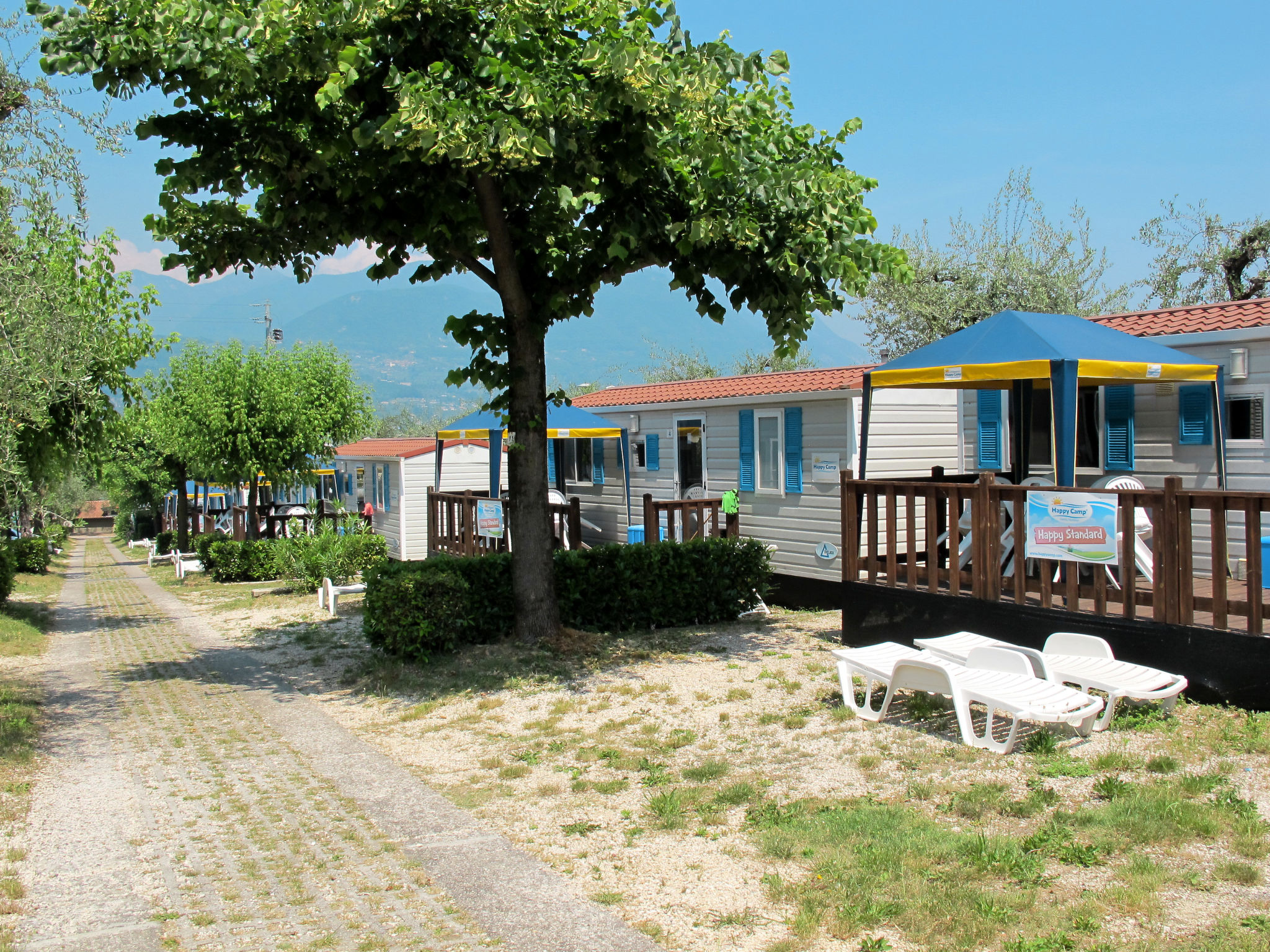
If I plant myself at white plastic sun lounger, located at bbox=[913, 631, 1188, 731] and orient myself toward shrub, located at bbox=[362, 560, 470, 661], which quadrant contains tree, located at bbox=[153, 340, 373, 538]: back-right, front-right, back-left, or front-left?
front-right

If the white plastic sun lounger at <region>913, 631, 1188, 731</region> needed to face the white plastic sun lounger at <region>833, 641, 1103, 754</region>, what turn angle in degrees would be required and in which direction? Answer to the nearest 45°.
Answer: approximately 90° to its left

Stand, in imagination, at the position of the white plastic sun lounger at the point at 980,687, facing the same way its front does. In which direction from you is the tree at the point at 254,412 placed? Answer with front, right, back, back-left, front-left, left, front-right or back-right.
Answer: front

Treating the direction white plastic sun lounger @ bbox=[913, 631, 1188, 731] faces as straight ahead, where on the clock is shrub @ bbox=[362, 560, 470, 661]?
The shrub is roughly at 11 o'clock from the white plastic sun lounger.

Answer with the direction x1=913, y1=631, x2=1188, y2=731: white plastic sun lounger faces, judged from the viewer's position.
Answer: facing away from the viewer and to the left of the viewer

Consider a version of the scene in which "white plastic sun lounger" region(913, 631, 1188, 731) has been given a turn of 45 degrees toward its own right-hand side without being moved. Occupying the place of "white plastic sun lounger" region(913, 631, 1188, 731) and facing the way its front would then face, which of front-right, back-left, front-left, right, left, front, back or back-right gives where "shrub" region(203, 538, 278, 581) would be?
front-left

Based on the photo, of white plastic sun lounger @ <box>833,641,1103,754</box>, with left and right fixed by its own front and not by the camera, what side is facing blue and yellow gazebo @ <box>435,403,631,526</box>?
front

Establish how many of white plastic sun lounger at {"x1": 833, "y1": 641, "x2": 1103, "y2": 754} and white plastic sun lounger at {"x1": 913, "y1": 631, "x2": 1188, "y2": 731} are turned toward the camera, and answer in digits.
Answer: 0

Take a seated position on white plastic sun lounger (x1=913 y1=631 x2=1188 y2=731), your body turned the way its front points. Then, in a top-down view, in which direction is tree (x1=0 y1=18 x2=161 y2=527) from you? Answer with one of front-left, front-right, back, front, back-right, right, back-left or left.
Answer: front-left

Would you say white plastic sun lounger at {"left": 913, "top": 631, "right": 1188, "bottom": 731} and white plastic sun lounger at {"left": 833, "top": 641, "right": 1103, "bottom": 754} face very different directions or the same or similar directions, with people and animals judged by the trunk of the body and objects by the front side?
same or similar directions

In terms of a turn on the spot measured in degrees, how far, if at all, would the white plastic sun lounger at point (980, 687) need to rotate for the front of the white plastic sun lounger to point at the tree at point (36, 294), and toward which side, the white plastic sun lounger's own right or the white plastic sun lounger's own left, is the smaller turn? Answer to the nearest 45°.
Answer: approximately 45° to the white plastic sun lounger's own left

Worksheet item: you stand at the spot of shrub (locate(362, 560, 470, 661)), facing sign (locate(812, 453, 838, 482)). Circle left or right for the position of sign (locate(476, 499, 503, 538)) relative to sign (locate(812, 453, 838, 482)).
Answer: left

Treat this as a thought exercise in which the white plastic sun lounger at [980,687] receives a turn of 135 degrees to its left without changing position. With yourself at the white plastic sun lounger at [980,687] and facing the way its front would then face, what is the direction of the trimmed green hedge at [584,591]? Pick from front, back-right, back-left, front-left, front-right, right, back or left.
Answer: back-right

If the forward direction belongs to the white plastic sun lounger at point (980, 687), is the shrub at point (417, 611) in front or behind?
in front

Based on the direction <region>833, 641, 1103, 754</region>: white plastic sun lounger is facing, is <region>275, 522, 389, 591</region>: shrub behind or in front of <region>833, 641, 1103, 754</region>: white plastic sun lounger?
in front

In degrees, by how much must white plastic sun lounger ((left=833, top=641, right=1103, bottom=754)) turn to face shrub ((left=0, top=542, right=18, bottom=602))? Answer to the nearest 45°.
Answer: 0° — it already faces it

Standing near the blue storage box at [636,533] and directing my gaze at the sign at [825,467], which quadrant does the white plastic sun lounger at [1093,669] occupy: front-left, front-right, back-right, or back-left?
front-right

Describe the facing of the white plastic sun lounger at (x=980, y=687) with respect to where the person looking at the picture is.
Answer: facing away from the viewer and to the left of the viewer

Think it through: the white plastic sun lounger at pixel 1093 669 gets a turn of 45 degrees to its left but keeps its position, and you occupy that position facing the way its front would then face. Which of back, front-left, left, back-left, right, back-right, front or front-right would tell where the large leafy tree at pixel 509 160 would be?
front

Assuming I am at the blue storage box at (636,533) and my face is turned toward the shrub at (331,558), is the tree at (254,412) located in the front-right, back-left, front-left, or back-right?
front-right
